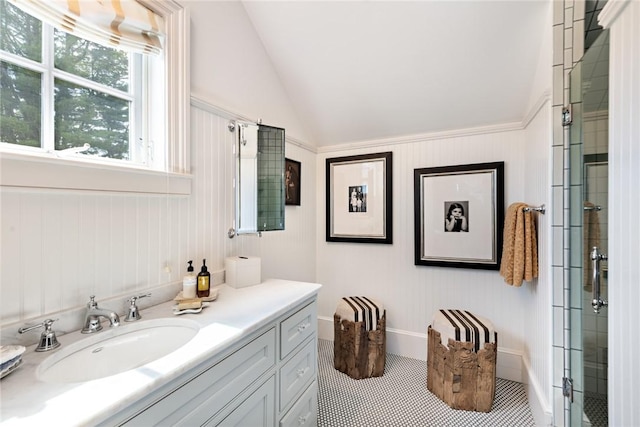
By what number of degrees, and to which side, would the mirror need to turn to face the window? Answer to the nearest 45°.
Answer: approximately 90° to its right

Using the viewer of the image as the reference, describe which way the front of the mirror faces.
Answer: facing the viewer and to the right of the viewer

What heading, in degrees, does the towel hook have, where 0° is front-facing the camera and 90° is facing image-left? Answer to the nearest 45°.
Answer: approximately 90°

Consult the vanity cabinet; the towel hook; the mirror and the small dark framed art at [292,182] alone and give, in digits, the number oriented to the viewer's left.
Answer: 1

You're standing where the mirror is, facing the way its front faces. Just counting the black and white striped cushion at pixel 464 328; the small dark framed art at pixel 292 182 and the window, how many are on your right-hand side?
1

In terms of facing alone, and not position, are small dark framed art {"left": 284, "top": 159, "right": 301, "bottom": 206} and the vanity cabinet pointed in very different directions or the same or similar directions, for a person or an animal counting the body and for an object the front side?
same or similar directions

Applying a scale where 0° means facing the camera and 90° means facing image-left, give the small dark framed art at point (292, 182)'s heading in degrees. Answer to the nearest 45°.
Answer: approximately 315°

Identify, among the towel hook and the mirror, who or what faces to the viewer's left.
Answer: the towel hook

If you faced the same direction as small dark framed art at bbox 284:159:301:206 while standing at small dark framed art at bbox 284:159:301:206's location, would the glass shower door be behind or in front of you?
in front

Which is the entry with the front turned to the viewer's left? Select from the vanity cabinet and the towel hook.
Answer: the towel hook

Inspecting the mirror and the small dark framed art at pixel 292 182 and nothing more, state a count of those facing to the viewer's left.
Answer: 0

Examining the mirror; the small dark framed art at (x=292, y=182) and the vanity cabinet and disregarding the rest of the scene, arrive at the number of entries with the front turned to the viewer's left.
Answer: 0

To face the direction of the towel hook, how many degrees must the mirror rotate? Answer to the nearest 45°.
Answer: approximately 45° to its left

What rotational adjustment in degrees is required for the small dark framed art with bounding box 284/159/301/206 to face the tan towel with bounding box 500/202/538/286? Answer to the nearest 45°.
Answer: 0° — it already faces it
